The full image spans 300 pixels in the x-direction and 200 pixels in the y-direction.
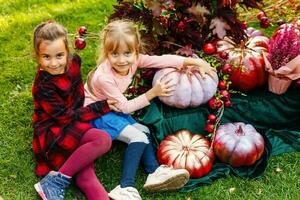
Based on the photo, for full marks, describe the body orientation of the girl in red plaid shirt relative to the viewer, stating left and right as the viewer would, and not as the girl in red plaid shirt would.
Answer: facing the viewer and to the right of the viewer

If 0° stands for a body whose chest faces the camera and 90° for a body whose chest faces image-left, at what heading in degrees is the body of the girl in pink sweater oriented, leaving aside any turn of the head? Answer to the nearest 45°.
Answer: approximately 315°

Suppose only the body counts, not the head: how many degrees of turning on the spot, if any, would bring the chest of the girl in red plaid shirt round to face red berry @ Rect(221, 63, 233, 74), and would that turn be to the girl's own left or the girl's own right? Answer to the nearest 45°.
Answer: approximately 45° to the girl's own left

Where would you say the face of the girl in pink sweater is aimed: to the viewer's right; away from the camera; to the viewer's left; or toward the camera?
toward the camera

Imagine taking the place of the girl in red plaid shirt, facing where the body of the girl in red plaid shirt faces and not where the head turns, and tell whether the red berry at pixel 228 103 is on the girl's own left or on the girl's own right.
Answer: on the girl's own left

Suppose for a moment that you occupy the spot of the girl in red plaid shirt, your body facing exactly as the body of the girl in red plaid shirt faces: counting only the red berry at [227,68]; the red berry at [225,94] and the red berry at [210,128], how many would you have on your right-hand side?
0

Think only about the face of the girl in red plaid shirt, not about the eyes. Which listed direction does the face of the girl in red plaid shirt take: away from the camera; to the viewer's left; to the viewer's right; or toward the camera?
toward the camera

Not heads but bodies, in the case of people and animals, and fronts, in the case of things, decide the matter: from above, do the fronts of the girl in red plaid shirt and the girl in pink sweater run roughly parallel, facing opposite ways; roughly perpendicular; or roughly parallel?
roughly parallel

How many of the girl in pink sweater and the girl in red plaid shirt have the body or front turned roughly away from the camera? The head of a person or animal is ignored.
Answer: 0

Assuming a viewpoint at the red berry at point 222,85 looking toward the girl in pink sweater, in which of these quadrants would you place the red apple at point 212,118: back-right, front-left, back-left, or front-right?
front-left

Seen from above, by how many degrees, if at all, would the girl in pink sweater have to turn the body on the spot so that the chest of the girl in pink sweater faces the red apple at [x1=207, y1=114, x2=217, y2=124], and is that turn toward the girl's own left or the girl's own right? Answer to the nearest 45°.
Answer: approximately 45° to the girl's own left

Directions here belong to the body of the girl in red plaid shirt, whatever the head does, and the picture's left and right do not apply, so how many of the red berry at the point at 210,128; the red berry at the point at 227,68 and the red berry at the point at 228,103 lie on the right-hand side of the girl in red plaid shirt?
0
